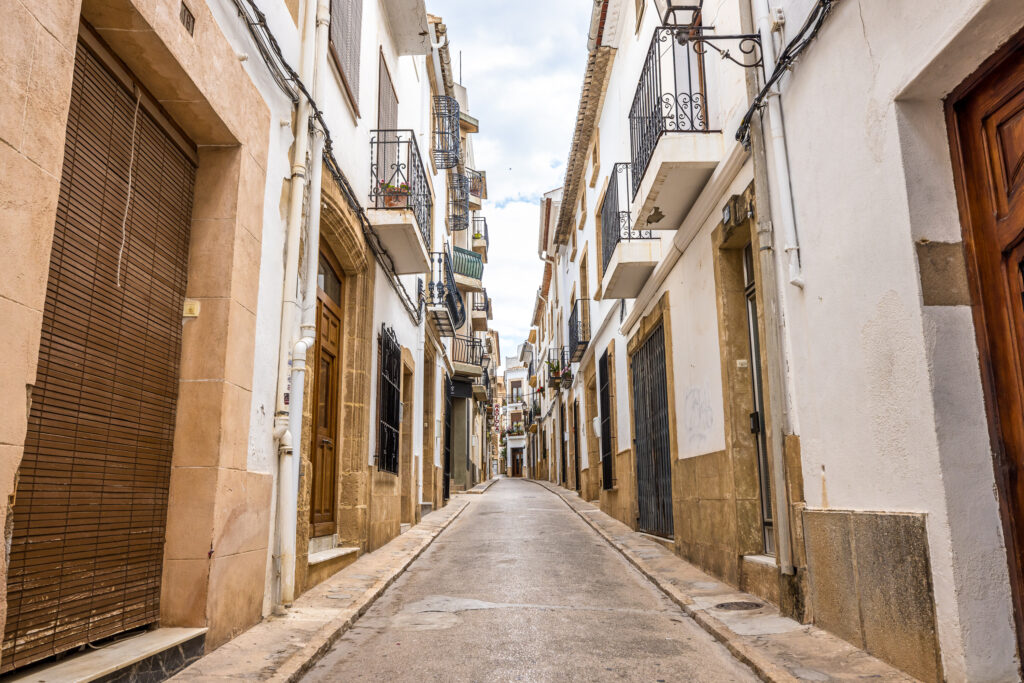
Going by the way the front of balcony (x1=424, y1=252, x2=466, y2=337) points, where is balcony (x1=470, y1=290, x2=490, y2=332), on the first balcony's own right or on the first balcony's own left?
on the first balcony's own left

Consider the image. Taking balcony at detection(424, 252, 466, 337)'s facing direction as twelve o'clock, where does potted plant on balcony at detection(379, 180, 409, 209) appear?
The potted plant on balcony is roughly at 3 o'clock from the balcony.

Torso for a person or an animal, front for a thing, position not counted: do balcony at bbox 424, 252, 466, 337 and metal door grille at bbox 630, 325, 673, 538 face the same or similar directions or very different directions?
very different directions

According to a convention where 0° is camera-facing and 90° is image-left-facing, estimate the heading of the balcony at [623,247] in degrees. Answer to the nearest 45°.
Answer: approximately 90°

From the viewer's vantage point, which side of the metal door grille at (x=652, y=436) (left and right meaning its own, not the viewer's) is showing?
left

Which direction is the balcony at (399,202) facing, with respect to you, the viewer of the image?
facing to the right of the viewer

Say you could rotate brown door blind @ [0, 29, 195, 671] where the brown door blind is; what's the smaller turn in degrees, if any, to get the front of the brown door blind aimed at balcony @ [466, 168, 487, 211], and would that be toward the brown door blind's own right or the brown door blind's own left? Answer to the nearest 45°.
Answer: approximately 90° to the brown door blind's own left

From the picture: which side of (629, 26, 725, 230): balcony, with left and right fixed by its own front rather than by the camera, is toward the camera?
left

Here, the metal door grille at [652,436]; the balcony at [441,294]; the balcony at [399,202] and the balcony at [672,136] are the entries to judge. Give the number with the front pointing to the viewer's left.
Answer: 2

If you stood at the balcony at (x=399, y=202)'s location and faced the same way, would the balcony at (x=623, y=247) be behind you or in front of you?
in front

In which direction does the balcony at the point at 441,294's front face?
to the viewer's right

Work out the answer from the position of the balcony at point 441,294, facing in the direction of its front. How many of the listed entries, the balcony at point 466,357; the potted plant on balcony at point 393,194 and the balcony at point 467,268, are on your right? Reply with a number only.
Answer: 1

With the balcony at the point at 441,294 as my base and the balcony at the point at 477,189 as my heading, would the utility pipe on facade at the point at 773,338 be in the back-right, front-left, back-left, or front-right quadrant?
back-right

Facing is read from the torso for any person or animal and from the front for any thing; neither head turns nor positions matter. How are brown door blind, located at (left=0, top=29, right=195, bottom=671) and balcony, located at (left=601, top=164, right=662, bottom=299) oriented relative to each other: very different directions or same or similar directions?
very different directions

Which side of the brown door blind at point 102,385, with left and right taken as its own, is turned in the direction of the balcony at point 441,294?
left
